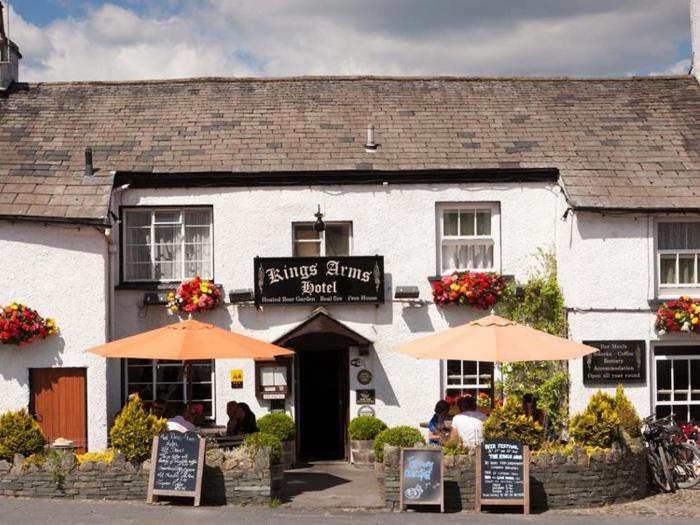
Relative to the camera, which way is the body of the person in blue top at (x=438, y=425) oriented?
to the viewer's right

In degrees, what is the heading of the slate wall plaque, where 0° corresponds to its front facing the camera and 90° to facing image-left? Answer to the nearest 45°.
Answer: approximately 0°

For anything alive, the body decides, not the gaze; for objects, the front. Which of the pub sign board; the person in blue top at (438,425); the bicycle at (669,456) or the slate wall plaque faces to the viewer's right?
the person in blue top
